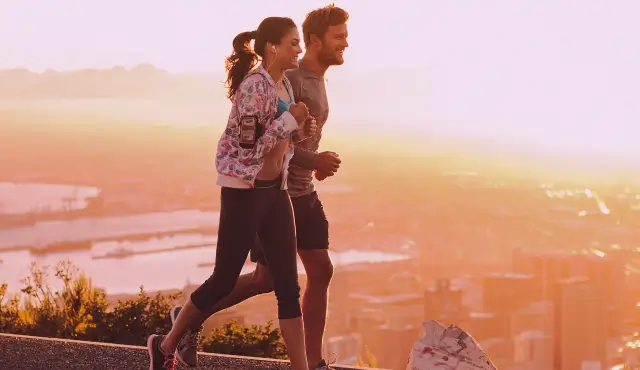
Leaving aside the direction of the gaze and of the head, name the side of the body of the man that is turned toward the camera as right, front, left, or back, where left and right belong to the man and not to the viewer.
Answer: right

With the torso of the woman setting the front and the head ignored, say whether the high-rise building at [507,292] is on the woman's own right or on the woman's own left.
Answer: on the woman's own left

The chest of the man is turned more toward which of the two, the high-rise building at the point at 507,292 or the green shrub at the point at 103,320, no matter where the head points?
the high-rise building

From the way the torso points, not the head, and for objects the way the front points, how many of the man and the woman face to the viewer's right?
2

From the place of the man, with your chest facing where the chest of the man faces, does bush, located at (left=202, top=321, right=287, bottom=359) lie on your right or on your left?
on your left

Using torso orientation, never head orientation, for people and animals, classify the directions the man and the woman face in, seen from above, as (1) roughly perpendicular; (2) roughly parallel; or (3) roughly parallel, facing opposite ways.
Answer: roughly parallel

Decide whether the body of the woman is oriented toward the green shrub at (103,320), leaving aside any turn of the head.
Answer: no

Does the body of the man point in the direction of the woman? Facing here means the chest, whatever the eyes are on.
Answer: no

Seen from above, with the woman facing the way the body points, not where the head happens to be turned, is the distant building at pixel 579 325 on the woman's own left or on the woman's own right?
on the woman's own left

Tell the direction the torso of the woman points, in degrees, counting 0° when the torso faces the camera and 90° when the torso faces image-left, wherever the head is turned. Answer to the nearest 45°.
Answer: approximately 270°

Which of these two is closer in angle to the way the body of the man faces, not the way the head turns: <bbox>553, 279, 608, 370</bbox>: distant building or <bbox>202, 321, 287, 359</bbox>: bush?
the distant building

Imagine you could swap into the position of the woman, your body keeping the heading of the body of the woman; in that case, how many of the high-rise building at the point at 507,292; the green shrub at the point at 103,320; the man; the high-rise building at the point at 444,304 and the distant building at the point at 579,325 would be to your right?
0

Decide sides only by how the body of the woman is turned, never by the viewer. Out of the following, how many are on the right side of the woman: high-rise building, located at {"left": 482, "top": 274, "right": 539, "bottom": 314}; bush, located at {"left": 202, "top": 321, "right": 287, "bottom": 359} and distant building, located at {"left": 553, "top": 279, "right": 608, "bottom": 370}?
0

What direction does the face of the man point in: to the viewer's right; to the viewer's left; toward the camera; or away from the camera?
to the viewer's right

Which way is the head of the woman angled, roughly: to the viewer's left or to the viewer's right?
to the viewer's right

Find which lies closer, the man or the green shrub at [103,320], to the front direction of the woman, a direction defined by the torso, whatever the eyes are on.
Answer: the man

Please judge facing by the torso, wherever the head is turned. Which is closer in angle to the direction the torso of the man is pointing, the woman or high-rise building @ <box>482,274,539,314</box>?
the high-rise building
